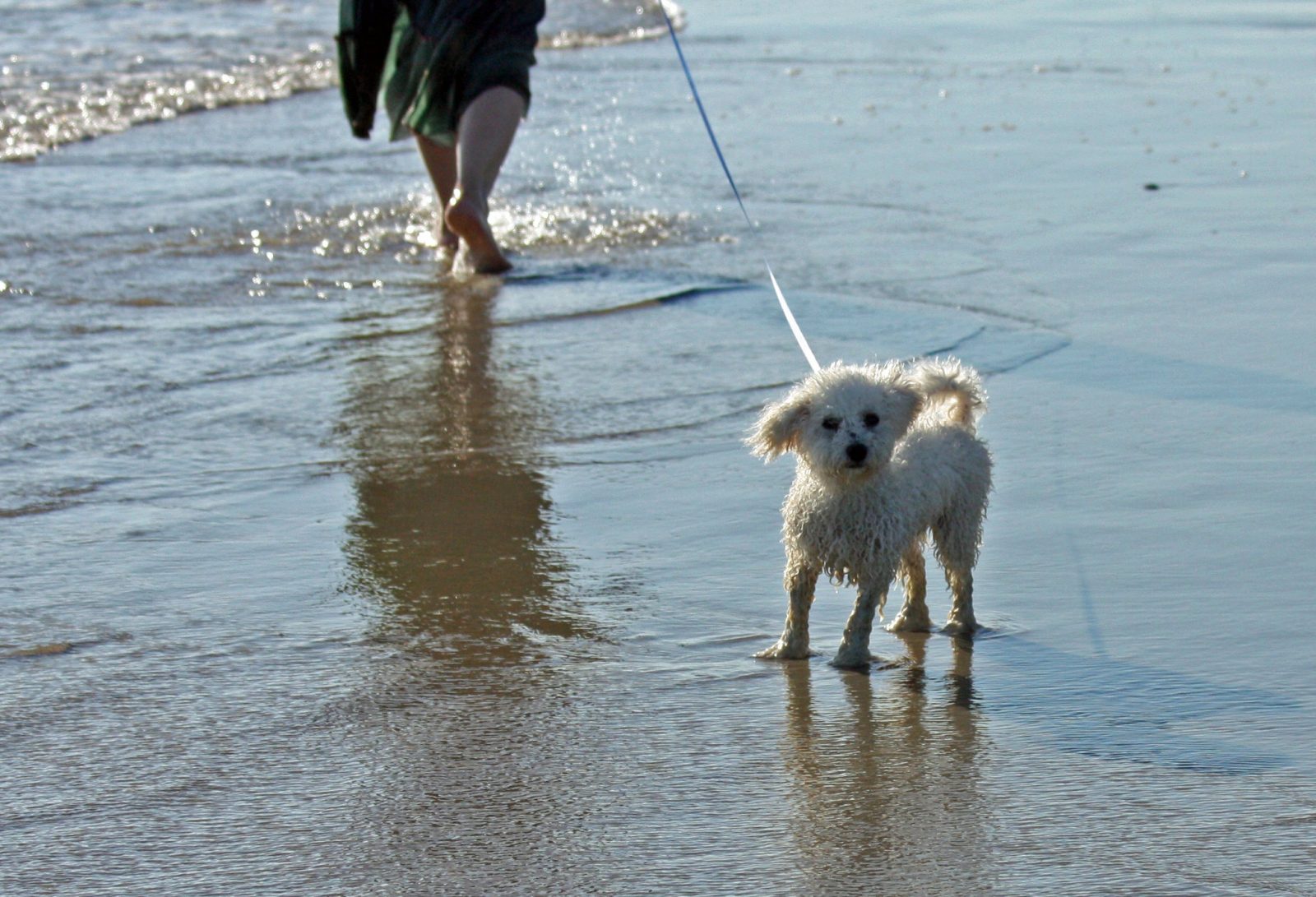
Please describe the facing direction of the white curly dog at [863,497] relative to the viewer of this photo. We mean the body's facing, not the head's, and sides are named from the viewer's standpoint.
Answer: facing the viewer and to the left of the viewer
